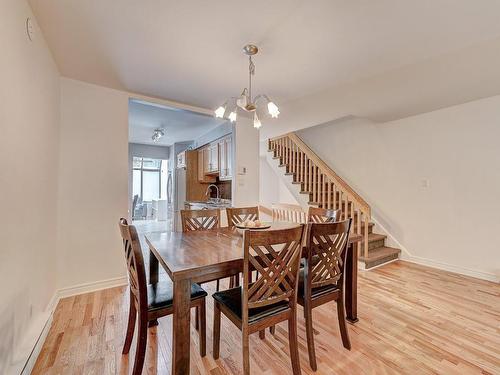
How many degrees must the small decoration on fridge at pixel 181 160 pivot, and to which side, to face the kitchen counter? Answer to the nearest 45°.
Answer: approximately 90° to its left

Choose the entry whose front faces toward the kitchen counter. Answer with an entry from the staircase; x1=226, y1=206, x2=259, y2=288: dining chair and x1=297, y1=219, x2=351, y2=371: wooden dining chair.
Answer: the wooden dining chair

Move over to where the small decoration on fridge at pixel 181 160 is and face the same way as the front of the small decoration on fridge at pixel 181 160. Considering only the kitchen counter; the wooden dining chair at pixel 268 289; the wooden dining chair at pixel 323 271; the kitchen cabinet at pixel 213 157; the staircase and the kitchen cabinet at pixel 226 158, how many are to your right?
0

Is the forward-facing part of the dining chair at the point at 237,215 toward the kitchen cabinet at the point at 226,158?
no

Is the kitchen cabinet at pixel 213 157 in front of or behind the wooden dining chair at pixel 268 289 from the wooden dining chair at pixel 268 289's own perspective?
in front

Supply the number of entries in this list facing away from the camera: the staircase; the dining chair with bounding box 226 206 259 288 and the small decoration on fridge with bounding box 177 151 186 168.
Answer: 0

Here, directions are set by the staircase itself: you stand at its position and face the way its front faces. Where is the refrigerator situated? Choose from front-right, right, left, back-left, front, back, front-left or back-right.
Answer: back-right

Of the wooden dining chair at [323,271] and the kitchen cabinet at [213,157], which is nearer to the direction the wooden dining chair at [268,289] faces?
the kitchen cabinet

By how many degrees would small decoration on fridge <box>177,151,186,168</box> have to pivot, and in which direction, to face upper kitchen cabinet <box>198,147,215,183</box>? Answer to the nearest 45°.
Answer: approximately 90° to its left

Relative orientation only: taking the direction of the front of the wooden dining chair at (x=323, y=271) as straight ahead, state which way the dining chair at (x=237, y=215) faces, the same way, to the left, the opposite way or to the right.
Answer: the opposite way

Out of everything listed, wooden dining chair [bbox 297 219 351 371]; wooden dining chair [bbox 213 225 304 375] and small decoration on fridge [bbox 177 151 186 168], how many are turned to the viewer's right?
0

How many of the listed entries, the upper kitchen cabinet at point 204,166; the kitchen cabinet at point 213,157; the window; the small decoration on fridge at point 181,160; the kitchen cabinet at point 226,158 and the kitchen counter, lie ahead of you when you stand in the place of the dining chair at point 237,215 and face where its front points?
0

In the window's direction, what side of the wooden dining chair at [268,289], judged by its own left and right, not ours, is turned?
front

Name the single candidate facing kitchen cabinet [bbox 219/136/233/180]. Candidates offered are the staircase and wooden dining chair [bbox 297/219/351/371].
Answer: the wooden dining chair

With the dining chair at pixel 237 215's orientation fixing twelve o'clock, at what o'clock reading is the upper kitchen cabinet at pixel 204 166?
The upper kitchen cabinet is roughly at 7 o'clock from the dining chair.

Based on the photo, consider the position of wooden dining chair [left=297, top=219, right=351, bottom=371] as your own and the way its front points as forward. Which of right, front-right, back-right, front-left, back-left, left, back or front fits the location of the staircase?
front-right

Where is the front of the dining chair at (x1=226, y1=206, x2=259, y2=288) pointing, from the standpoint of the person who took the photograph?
facing the viewer and to the right of the viewer

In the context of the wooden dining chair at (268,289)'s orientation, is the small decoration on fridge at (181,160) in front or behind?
in front

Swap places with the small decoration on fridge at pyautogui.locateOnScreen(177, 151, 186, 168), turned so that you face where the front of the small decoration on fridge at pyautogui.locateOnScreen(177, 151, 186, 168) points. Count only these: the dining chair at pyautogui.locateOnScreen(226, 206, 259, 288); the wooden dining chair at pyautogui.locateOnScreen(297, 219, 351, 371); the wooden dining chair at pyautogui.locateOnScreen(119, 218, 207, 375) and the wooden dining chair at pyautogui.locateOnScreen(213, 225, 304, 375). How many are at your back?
0

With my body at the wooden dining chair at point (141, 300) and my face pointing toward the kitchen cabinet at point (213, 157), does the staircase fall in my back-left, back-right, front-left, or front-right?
front-right

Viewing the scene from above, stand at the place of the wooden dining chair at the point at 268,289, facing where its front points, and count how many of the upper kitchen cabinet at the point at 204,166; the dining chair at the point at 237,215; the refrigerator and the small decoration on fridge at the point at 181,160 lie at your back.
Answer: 0

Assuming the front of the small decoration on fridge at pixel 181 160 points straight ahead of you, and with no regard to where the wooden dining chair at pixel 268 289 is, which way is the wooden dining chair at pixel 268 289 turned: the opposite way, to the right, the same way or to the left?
to the right
